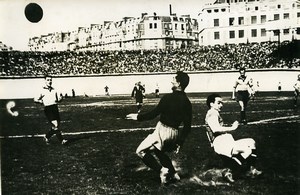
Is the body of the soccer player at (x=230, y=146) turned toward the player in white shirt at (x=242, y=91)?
no

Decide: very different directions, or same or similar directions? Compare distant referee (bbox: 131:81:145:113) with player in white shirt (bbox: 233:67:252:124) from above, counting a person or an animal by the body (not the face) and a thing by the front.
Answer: same or similar directions

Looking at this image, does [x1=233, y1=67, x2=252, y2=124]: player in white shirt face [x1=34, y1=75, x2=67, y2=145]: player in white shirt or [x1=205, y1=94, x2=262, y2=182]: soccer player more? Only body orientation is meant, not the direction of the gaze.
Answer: the soccer player

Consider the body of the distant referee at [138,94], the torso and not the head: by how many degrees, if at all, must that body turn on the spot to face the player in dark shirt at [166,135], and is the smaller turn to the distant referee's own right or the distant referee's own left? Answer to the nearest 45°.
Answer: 0° — they already face them

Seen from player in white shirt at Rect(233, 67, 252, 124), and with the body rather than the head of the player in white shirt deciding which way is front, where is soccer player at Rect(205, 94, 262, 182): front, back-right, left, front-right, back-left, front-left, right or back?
front

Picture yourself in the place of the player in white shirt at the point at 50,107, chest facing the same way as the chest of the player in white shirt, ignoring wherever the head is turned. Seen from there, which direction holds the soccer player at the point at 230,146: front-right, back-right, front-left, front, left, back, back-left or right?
front-left

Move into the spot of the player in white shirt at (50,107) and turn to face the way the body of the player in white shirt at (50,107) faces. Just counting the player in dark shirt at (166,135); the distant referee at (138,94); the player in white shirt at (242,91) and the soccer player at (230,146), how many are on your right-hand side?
0

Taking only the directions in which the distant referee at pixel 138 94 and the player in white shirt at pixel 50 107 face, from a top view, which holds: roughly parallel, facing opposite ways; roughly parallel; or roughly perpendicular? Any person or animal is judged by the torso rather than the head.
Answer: roughly parallel

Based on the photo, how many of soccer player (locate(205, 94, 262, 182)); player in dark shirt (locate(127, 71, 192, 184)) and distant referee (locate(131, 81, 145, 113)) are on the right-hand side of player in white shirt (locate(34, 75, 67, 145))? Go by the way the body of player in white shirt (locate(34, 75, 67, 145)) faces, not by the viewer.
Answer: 0

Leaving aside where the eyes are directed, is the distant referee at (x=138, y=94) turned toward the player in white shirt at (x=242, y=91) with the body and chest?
no

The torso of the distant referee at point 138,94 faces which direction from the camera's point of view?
toward the camera

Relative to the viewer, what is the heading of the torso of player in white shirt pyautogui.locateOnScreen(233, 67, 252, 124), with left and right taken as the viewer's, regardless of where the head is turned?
facing the viewer
